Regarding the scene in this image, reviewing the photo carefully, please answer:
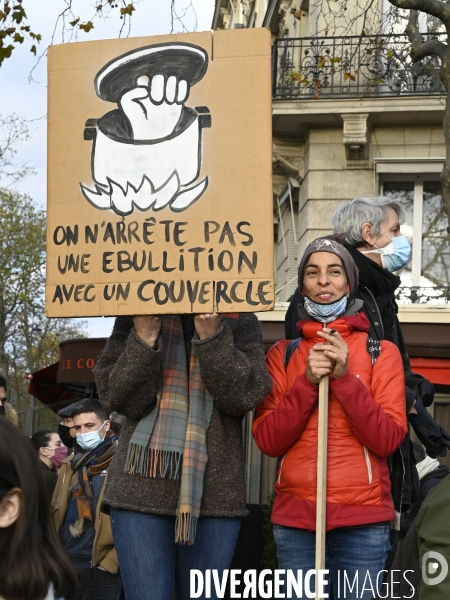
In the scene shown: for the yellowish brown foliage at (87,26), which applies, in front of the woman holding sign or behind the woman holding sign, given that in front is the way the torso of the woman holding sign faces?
behind

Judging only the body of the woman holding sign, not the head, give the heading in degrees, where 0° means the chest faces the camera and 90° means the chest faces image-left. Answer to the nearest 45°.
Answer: approximately 0°

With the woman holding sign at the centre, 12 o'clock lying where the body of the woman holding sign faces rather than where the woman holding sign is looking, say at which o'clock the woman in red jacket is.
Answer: The woman in red jacket is roughly at 9 o'clock from the woman holding sign.

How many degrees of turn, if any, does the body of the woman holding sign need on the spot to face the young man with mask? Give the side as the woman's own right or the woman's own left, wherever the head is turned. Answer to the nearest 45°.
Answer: approximately 180°

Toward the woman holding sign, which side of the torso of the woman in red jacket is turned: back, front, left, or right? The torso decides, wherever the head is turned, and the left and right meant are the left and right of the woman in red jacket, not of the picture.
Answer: right
